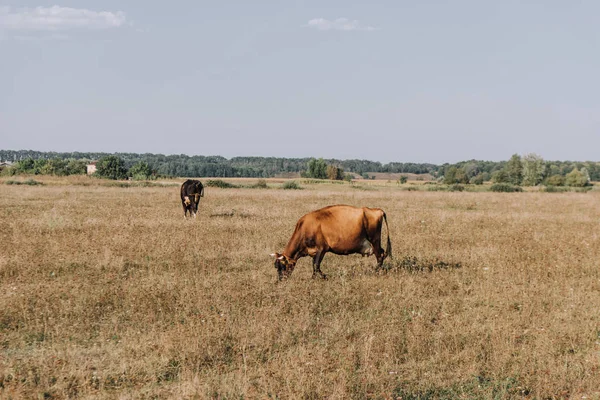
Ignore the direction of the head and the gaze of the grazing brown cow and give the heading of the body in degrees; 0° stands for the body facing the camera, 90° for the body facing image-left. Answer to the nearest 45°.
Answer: approximately 90°

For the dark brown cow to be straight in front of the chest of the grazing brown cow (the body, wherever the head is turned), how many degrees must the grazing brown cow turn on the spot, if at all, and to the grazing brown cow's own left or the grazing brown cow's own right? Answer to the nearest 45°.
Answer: approximately 45° to the grazing brown cow's own right
